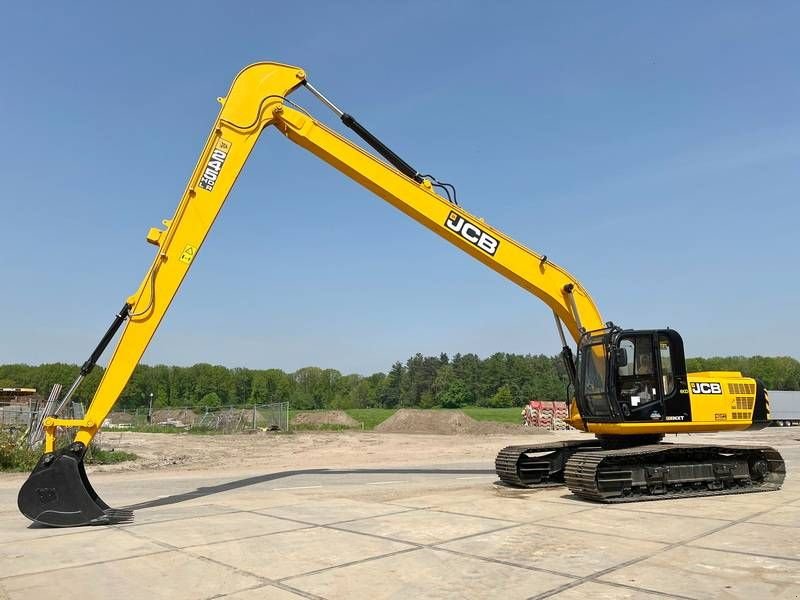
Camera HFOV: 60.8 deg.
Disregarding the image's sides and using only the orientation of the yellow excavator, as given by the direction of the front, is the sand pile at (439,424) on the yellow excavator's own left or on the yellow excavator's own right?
on the yellow excavator's own right

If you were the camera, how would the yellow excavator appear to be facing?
facing the viewer and to the left of the viewer
